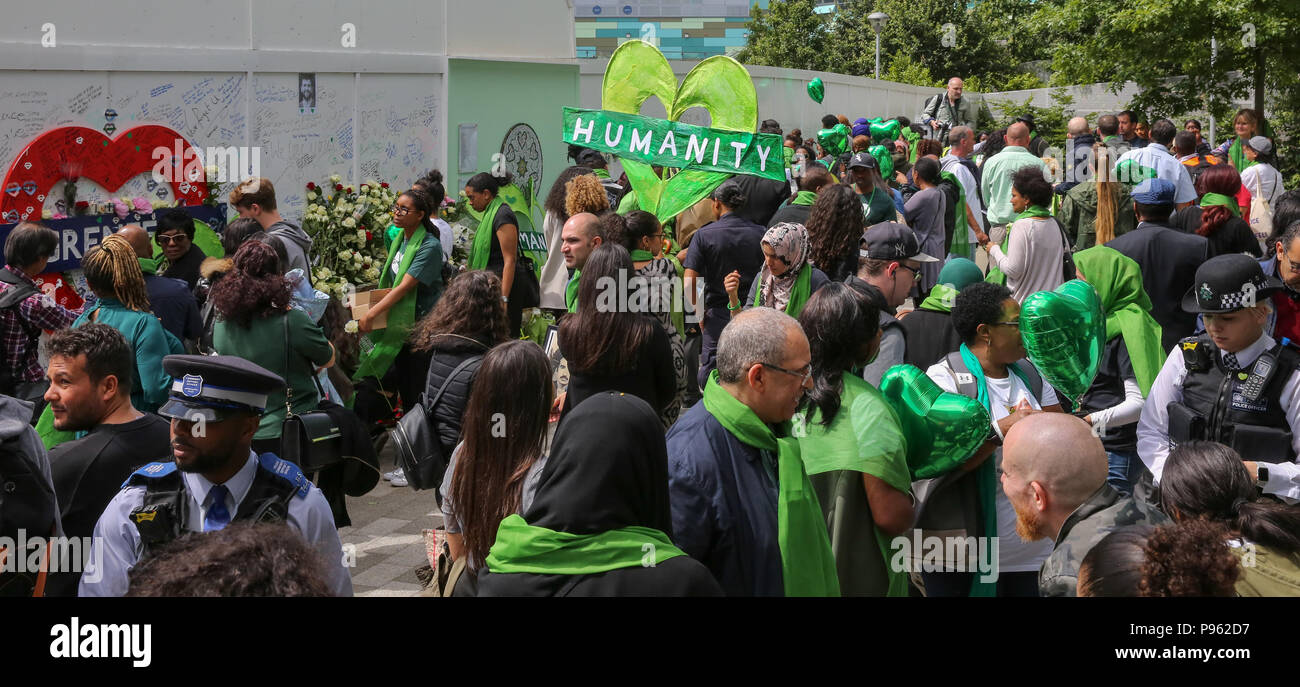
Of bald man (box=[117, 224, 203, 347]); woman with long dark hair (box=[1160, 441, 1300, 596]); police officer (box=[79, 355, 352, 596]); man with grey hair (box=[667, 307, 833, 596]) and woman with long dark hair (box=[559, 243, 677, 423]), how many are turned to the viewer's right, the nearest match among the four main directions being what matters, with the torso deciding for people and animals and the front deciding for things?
1

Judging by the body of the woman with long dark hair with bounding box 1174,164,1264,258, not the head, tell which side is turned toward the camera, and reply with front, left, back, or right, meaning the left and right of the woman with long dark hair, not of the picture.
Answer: back

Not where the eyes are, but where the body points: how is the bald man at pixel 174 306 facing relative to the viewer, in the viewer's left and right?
facing away from the viewer

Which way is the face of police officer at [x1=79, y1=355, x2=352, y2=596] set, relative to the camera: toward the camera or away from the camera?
toward the camera

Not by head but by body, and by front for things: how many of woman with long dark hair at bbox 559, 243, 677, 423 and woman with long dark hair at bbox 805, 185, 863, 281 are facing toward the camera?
0

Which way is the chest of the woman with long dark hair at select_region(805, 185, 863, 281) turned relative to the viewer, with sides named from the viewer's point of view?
facing away from the viewer

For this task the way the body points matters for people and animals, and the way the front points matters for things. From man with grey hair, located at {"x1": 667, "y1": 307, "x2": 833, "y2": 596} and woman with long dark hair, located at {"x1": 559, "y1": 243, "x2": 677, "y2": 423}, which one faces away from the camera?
the woman with long dark hair

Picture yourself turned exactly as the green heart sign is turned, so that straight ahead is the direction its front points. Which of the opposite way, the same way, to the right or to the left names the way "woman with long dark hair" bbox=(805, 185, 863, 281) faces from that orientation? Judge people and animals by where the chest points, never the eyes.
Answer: the opposite way

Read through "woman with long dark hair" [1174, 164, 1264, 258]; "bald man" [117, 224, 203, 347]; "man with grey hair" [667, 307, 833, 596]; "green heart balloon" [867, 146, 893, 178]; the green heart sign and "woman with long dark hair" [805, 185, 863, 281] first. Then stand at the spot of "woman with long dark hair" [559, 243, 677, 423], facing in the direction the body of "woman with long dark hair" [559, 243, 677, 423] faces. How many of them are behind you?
1

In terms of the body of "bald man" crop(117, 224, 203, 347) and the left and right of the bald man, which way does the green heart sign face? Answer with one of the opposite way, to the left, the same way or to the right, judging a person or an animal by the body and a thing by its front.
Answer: the opposite way

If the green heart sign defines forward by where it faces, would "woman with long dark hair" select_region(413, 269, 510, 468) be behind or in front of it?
in front

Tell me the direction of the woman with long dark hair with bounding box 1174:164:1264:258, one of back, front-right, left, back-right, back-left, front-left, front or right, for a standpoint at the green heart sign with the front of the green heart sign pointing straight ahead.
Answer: left

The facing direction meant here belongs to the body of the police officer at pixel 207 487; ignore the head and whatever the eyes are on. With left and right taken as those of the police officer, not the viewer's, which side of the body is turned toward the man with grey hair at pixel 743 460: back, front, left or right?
left

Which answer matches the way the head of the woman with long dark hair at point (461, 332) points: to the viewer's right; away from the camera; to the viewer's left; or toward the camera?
away from the camera

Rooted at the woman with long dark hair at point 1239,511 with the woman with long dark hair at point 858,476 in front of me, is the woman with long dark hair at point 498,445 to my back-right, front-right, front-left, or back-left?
front-left

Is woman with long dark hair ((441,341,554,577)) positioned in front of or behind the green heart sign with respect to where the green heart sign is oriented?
in front

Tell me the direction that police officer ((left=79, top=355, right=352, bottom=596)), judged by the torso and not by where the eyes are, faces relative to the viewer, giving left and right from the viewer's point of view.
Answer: facing the viewer

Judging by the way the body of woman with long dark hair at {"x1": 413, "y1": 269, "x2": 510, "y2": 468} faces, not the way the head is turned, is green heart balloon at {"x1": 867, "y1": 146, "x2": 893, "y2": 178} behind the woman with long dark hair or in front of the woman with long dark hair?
in front

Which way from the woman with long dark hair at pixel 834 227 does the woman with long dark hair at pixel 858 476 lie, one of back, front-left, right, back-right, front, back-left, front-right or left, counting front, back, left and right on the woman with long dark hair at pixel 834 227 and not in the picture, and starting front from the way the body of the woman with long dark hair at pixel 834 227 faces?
back

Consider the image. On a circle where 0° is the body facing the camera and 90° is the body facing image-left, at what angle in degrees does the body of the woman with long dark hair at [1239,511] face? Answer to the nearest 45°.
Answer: approximately 135°

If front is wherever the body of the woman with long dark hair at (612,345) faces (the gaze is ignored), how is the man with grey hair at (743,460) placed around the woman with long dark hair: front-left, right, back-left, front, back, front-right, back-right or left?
back

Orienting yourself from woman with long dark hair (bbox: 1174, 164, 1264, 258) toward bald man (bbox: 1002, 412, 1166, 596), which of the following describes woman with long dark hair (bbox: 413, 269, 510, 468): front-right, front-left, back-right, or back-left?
front-right
